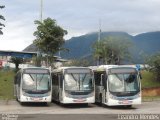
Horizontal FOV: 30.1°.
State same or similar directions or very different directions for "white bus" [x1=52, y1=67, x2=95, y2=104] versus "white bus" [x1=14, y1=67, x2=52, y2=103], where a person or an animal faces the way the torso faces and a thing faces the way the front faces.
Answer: same or similar directions

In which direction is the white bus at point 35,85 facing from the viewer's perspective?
toward the camera

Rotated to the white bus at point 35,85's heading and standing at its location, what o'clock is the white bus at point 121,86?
the white bus at point 121,86 is roughly at 10 o'clock from the white bus at point 35,85.

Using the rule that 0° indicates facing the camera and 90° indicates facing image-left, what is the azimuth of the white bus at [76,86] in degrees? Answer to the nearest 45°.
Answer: approximately 0°

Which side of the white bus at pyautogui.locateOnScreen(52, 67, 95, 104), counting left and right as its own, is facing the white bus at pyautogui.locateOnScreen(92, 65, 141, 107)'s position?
left

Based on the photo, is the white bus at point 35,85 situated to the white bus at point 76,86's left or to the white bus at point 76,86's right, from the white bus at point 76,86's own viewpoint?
on its right

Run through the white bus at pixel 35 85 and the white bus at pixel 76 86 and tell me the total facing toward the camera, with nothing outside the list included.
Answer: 2
